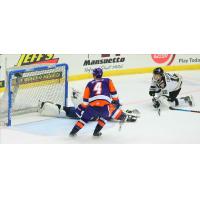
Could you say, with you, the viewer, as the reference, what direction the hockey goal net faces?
facing the viewer and to the right of the viewer
